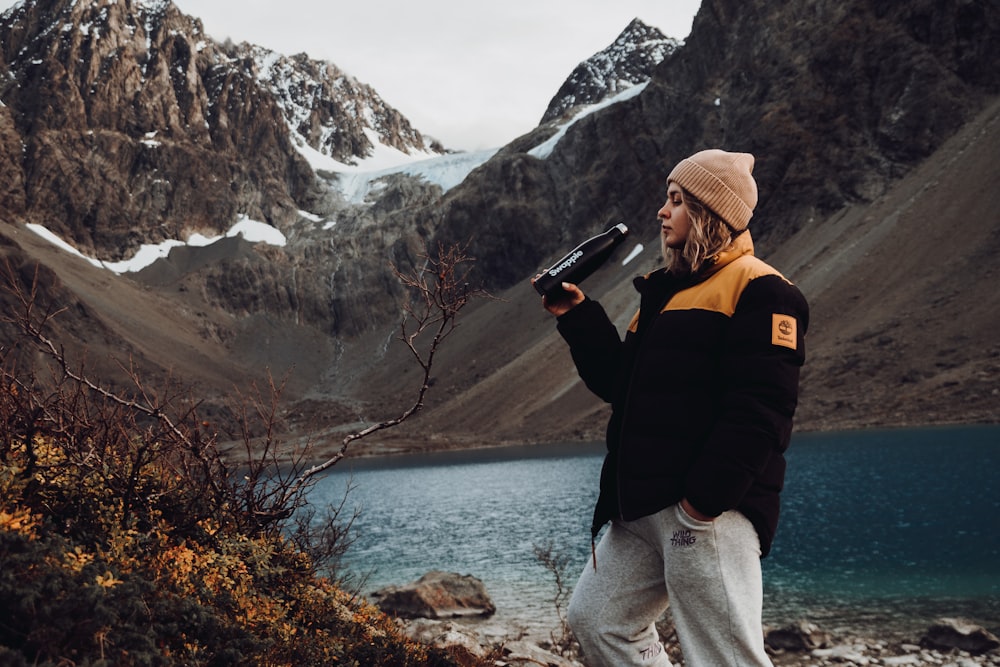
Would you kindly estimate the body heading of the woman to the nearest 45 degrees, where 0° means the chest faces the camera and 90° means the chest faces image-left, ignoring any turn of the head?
approximately 45°

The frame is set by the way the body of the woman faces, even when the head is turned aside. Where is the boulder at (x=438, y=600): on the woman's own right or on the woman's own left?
on the woman's own right

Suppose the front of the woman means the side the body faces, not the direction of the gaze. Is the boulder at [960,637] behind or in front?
behind

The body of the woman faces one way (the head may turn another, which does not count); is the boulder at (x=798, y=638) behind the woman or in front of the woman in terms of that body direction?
behind

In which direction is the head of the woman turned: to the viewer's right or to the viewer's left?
to the viewer's left
